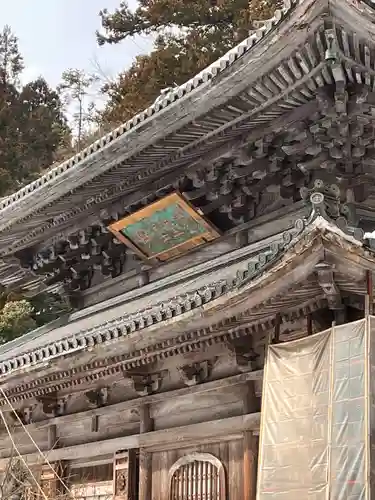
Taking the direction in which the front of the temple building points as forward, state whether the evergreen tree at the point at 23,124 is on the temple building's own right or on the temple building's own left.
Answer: on the temple building's own right

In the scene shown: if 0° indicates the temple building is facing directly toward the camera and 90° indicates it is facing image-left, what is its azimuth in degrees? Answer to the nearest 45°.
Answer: approximately 45°
